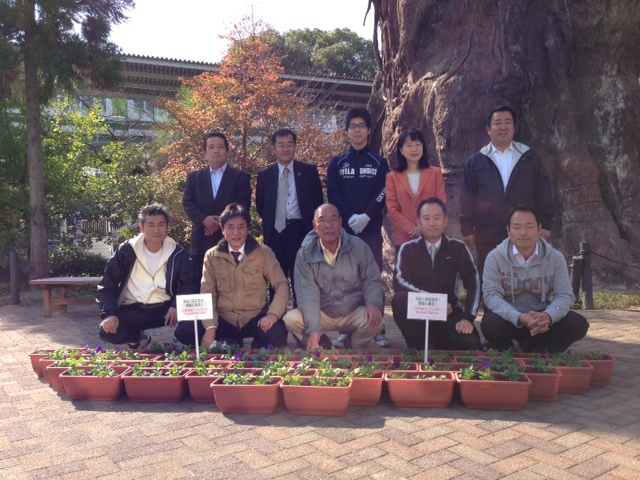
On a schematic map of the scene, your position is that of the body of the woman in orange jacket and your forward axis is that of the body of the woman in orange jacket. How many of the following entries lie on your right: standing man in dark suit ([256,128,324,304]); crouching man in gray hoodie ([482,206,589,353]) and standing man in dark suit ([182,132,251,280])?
2

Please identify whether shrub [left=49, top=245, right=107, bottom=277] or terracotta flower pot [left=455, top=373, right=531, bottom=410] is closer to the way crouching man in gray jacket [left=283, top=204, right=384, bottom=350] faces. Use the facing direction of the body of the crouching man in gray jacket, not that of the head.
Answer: the terracotta flower pot

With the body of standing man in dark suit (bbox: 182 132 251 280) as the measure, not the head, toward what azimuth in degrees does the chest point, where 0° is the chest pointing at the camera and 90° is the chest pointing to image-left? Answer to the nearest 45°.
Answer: approximately 0°

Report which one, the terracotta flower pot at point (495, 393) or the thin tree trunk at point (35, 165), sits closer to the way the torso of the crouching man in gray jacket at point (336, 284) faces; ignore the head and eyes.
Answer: the terracotta flower pot

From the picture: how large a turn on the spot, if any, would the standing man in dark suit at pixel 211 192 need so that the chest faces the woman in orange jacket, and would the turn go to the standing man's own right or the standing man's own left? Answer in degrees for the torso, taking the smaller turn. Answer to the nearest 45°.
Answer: approximately 45° to the standing man's own left
